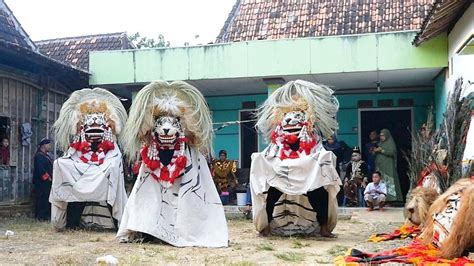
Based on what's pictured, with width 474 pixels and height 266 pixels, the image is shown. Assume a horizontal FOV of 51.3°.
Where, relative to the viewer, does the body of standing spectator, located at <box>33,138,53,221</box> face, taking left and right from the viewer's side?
facing to the right of the viewer

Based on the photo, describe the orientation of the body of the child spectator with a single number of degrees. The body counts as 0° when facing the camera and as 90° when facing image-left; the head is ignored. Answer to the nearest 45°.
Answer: approximately 0°

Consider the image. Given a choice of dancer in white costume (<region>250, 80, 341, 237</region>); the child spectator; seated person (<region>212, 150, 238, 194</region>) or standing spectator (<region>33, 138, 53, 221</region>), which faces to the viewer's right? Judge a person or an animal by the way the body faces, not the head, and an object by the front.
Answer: the standing spectator

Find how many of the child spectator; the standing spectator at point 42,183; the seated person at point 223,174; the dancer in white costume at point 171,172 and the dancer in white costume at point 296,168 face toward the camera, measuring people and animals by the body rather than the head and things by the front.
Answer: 4

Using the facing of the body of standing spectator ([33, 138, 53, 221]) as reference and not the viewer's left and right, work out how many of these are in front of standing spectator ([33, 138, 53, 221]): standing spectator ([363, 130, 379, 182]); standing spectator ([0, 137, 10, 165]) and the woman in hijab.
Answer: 2

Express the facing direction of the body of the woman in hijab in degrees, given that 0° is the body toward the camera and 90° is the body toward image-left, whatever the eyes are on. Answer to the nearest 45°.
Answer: approximately 45°

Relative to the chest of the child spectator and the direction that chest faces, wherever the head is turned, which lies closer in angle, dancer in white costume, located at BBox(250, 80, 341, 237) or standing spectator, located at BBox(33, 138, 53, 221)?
the dancer in white costume
